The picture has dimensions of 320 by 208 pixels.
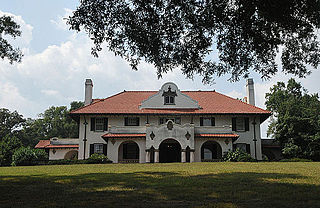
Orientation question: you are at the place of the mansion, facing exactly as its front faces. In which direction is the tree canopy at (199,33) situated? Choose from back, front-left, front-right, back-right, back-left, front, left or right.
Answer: front

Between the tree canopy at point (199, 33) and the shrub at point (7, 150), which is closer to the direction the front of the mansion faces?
the tree canopy

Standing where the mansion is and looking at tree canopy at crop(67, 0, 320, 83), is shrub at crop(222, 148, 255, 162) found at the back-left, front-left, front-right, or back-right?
front-left

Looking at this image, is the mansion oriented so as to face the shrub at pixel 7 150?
no

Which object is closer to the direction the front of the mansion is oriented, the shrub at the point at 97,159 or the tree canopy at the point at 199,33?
the tree canopy

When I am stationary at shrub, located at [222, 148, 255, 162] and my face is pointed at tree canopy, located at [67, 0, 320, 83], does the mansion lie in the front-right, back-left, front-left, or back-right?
back-right

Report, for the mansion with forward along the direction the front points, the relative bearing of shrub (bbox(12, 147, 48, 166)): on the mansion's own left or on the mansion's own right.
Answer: on the mansion's own right

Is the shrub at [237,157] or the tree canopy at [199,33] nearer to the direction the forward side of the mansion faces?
the tree canopy

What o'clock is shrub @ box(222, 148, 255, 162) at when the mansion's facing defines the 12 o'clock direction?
The shrub is roughly at 10 o'clock from the mansion.

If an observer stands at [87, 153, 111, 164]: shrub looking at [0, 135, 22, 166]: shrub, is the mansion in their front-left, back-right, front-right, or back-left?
back-right

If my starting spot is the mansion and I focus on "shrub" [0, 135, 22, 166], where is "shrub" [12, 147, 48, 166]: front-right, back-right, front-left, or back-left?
front-left

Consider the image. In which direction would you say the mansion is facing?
toward the camera

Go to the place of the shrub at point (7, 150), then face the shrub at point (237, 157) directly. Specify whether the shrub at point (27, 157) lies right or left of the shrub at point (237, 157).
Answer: right

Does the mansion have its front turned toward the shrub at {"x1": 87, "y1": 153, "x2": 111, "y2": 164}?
no
